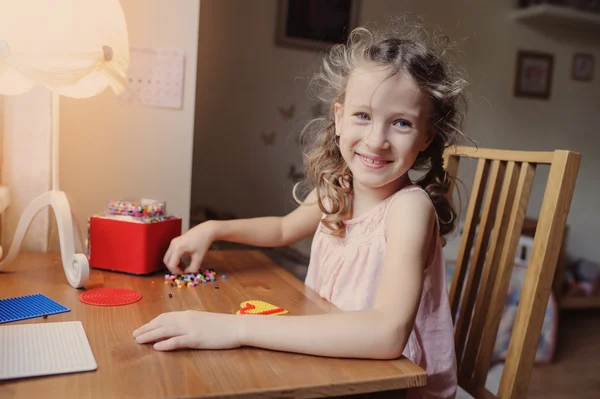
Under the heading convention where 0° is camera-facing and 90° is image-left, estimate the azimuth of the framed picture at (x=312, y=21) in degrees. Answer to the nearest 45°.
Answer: approximately 0°

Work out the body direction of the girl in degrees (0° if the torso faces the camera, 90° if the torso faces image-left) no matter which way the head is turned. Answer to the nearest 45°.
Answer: approximately 45°

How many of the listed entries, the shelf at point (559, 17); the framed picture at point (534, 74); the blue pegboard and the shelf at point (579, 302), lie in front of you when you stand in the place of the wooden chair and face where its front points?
1

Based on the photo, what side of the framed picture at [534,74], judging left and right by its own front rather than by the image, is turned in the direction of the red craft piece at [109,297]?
front

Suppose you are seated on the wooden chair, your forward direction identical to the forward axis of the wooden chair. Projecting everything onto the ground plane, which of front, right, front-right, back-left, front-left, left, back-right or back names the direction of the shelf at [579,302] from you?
back-right

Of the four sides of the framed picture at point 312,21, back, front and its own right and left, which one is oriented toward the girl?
front

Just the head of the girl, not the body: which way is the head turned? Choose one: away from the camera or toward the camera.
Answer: toward the camera

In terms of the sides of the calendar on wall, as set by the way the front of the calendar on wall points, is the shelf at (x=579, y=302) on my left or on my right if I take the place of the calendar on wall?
on my left

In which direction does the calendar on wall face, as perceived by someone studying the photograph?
facing the viewer

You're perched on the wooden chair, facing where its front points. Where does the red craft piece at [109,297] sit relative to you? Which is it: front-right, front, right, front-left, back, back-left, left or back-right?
front

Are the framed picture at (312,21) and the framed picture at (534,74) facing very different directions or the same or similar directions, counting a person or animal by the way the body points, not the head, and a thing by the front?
same or similar directions

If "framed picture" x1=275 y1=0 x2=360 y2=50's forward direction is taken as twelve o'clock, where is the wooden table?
The wooden table is roughly at 12 o'clock from the framed picture.

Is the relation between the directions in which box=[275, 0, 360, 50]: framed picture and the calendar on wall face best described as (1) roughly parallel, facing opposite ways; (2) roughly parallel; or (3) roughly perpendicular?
roughly parallel

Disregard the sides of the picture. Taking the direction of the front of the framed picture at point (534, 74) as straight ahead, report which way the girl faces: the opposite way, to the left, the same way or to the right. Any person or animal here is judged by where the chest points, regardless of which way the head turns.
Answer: the same way

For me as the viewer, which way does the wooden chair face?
facing the viewer and to the left of the viewer

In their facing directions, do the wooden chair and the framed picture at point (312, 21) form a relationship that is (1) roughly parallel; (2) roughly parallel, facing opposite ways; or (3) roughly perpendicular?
roughly perpendicular

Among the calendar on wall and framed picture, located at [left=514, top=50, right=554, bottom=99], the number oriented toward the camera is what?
2
